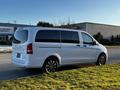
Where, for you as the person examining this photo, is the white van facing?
facing away from the viewer and to the right of the viewer
